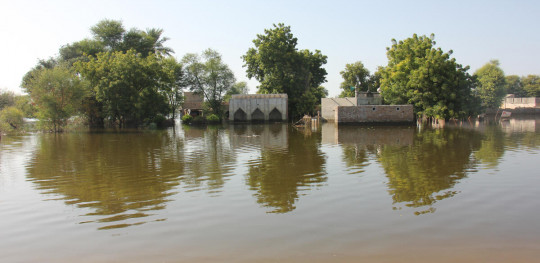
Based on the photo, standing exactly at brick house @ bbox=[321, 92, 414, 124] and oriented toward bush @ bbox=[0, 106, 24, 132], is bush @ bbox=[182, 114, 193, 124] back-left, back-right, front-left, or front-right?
front-right

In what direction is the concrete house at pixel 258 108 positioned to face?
toward the camera

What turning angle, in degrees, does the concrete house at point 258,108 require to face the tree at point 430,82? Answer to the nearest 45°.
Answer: approximately 45° to its left

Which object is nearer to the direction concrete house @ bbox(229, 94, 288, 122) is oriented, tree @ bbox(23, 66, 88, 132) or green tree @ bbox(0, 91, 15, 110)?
the tree

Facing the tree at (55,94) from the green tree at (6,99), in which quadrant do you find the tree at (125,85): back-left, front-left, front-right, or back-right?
front-left

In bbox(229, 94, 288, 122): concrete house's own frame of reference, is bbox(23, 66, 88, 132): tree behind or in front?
in front

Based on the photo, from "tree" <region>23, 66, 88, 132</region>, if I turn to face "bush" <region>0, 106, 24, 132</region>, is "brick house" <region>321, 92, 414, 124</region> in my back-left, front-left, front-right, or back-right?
back-right

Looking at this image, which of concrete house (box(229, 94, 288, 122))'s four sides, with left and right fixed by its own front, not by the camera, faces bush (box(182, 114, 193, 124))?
right

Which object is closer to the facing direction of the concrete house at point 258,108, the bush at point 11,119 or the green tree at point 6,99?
the bush

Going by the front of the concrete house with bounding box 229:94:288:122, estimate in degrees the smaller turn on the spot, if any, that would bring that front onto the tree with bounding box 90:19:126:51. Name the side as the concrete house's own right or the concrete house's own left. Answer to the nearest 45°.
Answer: approximately 90° to the concrete house's own right

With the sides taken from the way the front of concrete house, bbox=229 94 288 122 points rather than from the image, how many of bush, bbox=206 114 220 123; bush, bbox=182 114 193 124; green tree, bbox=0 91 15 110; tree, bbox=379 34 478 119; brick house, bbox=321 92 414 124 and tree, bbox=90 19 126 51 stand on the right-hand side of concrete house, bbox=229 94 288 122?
4

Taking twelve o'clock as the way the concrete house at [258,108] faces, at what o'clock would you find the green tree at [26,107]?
The green tree is roughly at 2 o'clock from the concrete house.

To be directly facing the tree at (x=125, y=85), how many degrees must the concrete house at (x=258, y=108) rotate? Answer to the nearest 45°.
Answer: approximately 45° to its right

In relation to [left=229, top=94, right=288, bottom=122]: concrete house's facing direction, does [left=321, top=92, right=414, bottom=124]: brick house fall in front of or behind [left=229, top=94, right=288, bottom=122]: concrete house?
in front

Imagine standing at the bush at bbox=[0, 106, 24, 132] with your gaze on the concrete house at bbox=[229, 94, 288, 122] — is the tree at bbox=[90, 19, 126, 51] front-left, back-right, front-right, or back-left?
front-left

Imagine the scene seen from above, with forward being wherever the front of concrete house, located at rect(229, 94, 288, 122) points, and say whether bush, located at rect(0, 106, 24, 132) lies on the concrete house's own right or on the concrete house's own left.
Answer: on the concrete house's own right
